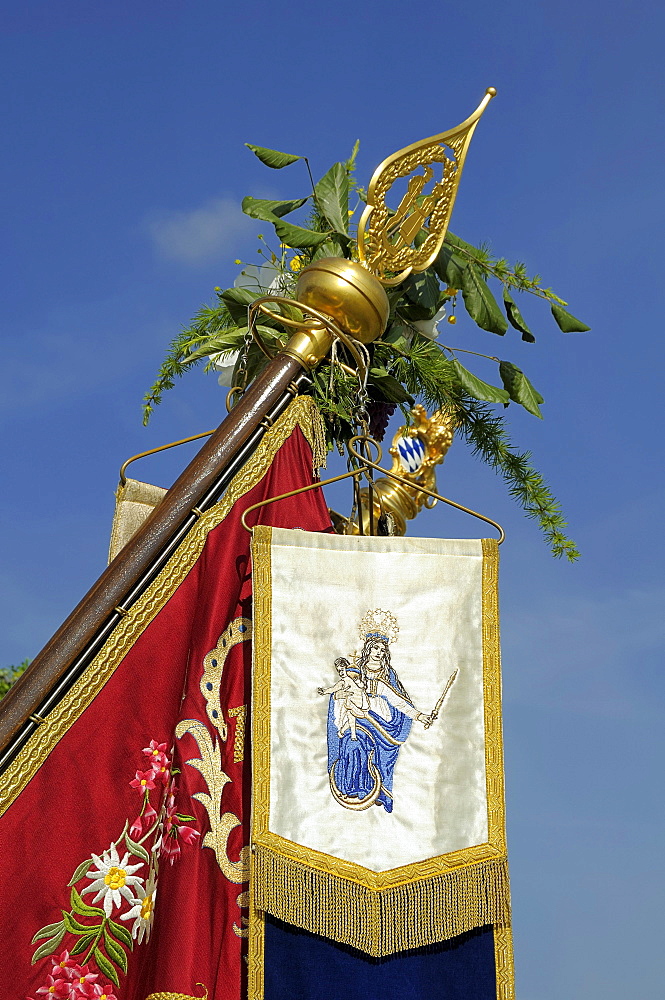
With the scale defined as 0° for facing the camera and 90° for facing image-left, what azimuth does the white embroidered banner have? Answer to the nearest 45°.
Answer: approximately 0°
